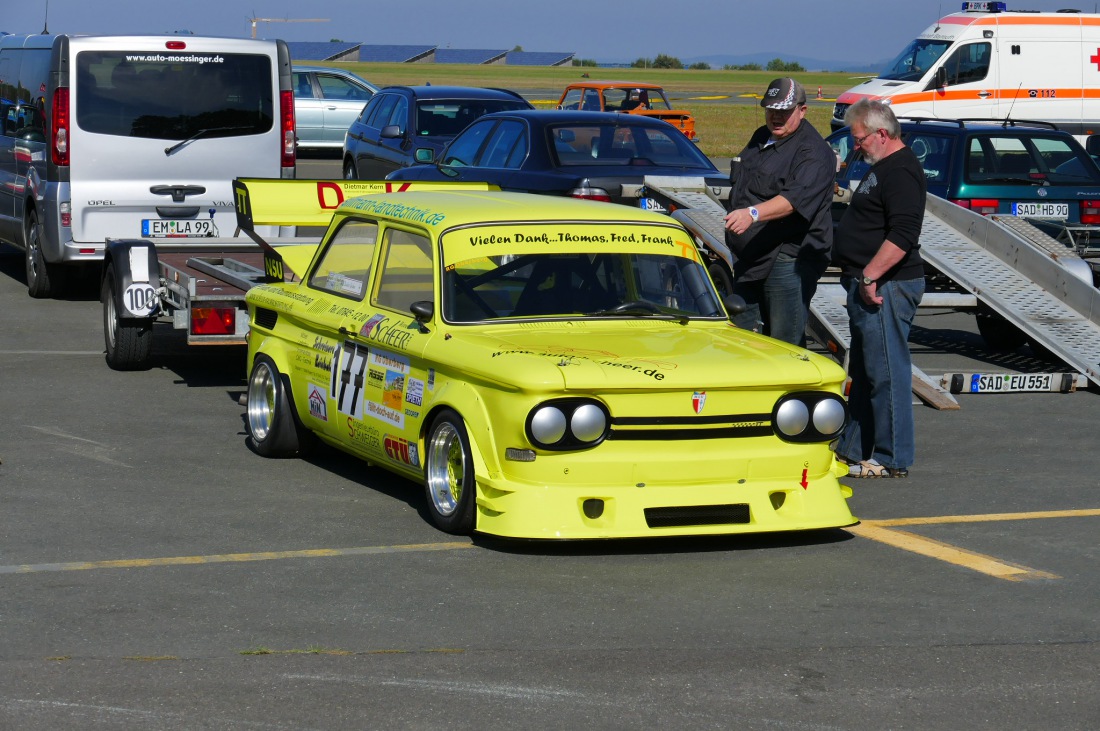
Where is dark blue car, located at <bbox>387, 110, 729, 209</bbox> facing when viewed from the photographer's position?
facing away from the viewer and to the left of the viewer

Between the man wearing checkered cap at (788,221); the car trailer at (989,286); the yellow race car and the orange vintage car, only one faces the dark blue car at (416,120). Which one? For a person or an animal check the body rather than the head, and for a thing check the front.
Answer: the car trailer

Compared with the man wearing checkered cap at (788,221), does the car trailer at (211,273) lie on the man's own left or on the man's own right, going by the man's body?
on the man's own right

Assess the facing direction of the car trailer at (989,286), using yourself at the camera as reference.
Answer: facing away from the viewer and to the left of the viewer

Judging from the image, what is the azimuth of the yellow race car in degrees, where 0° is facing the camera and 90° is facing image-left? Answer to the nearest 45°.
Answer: approximately 315°

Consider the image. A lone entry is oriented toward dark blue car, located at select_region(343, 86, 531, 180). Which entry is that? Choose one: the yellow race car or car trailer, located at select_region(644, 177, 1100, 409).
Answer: the car trailer

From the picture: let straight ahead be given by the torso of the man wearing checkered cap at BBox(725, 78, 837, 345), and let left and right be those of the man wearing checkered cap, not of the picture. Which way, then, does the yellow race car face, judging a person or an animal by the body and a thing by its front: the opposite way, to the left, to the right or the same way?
to the left

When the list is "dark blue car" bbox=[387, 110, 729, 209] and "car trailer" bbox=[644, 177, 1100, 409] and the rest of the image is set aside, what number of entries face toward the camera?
0

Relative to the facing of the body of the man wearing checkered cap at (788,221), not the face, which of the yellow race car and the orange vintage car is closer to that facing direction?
the yellow race car

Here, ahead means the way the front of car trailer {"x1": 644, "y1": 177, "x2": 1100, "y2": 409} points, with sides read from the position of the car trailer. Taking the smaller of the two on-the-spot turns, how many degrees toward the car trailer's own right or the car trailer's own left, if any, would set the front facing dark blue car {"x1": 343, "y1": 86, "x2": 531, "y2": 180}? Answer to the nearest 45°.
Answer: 0° — it already faces it

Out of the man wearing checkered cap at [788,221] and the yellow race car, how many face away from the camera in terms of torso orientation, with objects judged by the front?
0
